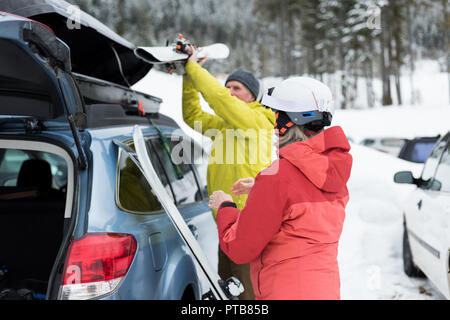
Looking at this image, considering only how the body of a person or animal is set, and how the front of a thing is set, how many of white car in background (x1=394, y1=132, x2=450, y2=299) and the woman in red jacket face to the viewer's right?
0

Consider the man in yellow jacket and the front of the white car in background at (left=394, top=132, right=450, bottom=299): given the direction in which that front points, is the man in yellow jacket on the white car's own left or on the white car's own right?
on the white car's own left

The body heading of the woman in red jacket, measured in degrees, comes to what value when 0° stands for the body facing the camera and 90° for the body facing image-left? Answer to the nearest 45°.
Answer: approximately 135°

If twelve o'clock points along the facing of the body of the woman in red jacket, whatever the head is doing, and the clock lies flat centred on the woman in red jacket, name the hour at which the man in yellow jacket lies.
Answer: The man in yellow jacket is roughly at 1 o'clock from the woman in red jacket.

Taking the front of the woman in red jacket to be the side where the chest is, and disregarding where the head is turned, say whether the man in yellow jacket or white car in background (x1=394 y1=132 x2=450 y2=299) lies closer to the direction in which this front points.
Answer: the man in yellow jacket

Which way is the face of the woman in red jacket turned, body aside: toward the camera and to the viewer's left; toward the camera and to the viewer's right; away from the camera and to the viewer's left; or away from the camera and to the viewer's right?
away from the camera and to the viewer's left

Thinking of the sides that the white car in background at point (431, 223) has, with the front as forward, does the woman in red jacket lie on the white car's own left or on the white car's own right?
on the white car's own left

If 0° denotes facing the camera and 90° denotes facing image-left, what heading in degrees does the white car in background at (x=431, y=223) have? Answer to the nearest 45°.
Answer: approximately 135°

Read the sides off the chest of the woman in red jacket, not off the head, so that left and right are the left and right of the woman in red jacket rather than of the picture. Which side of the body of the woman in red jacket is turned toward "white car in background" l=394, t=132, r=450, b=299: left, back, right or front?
right
